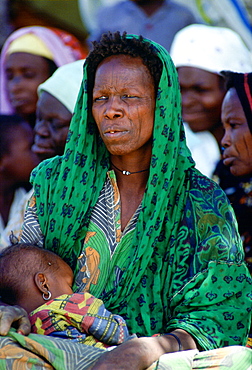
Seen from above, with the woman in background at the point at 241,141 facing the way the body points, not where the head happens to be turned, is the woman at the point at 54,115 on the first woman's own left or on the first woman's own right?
on the first woman's own right

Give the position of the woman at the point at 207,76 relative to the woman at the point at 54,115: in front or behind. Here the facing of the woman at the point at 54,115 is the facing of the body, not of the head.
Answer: behind

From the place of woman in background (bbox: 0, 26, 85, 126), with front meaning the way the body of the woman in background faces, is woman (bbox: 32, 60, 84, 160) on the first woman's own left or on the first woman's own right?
on the first woman's own left

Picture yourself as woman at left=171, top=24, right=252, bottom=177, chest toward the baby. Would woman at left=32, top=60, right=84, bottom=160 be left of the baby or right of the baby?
right

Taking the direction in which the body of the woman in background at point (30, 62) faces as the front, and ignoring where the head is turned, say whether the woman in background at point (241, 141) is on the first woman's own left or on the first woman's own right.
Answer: on the first woman's own left

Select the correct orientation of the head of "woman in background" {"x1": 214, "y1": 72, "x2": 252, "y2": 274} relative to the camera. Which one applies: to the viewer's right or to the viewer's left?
to the viewer's left

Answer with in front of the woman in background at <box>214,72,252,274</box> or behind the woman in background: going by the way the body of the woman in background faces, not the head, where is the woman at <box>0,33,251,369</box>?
in front

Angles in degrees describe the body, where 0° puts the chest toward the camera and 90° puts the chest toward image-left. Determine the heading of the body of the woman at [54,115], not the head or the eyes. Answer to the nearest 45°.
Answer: approximately 45°

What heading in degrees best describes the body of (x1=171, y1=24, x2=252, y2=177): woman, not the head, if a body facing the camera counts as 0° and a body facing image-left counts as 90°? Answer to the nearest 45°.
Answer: approximately 45°

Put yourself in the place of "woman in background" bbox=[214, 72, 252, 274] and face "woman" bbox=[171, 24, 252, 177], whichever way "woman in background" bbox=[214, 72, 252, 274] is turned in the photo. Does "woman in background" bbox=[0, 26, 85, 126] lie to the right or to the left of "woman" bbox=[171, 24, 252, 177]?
left
